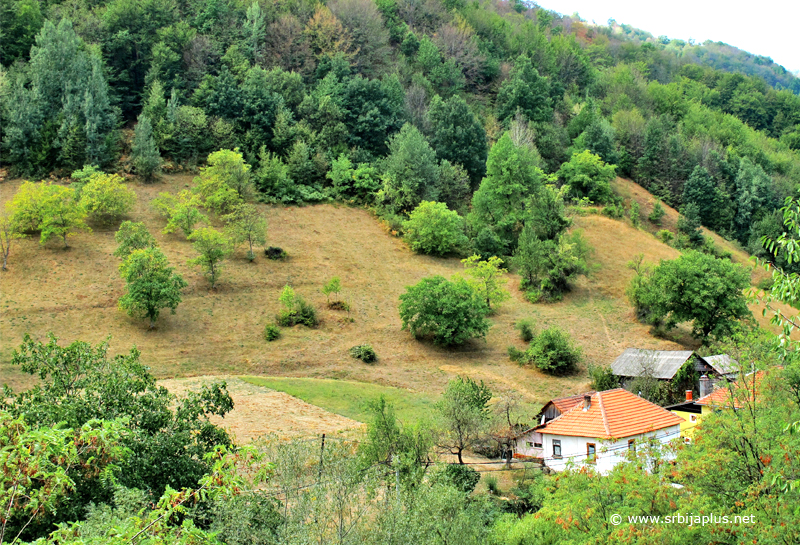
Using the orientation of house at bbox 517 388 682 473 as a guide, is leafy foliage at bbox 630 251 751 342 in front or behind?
behind

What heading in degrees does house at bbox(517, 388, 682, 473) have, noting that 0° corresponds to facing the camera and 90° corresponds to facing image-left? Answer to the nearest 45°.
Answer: approximately 45°

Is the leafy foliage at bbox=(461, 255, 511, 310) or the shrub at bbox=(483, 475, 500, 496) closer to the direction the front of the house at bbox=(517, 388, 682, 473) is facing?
the shrub

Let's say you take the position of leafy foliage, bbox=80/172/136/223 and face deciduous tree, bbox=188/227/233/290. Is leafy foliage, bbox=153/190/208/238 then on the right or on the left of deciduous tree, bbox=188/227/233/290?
left

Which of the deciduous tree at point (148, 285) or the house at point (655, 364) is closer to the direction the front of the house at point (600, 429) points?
the deciduous tree

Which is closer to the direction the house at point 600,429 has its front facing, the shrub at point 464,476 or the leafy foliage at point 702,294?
the shrub

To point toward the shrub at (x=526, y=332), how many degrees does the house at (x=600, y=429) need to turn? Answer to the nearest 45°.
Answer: approximately 135° to its right

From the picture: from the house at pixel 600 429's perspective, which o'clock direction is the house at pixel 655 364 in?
the house at pixel 655 364 is roughly at 5 o'clock from the house at pixel 600 429.

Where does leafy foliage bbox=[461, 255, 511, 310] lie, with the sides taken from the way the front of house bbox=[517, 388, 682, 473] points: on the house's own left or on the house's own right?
on the house's own right

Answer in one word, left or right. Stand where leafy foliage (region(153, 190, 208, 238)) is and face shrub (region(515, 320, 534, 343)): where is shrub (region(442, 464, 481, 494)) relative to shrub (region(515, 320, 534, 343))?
right
